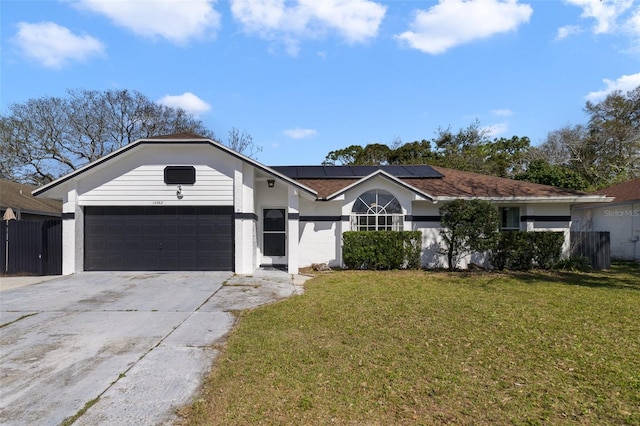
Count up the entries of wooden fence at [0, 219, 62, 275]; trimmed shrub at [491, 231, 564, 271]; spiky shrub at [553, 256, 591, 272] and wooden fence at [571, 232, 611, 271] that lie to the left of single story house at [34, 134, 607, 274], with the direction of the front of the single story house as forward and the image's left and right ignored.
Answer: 3

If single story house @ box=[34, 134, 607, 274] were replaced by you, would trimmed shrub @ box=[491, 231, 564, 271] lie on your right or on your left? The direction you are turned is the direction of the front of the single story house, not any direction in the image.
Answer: on your left

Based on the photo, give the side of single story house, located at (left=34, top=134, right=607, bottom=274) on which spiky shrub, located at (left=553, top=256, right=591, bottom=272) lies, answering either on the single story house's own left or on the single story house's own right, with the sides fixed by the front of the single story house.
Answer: on the single story house's own left

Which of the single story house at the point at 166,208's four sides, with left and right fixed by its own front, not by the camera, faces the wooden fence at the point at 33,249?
right

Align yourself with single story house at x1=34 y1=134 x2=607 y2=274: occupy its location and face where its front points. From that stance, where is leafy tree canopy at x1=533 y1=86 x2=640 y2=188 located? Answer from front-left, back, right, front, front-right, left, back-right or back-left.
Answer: back-left

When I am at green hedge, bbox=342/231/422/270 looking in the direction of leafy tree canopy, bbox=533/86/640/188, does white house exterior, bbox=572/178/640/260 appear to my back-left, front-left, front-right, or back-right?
front-right

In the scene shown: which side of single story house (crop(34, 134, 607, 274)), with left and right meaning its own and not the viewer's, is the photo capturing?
front

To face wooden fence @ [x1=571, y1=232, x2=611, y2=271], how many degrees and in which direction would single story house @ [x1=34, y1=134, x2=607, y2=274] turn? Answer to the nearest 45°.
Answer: approximately 90° to its left

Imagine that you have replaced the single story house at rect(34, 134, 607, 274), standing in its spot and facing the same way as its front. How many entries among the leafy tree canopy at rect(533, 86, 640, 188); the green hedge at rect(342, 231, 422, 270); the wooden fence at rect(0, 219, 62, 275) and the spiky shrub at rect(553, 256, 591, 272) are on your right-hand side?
1
